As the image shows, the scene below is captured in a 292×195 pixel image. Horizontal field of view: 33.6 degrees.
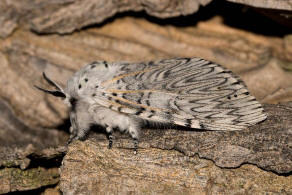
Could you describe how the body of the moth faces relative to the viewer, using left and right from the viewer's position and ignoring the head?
facing to the left of the viewer
